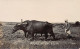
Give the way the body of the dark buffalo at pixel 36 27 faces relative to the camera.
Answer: to the viewer's left
